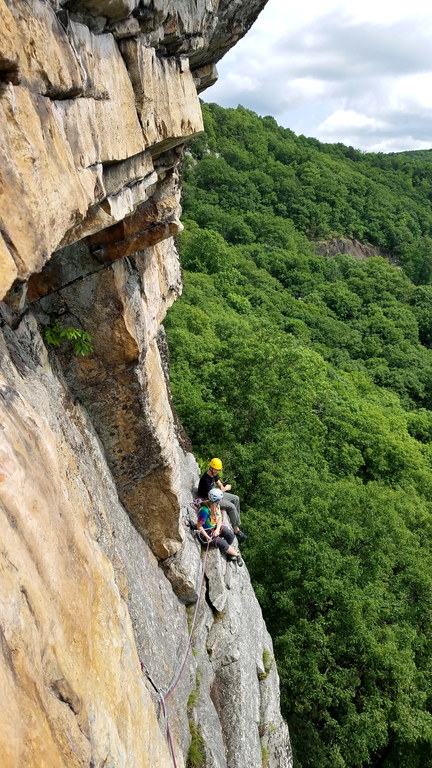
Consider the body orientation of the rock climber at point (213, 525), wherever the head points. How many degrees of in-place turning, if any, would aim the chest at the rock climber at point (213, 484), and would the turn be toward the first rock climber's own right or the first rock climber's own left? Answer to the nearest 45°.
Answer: approximately 135° to the first rock climber's own left

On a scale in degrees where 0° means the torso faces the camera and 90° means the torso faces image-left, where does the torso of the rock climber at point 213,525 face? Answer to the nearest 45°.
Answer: approximately 315°

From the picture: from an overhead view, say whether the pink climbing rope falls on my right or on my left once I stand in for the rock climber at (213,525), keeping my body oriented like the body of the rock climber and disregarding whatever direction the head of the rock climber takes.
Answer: on my right
